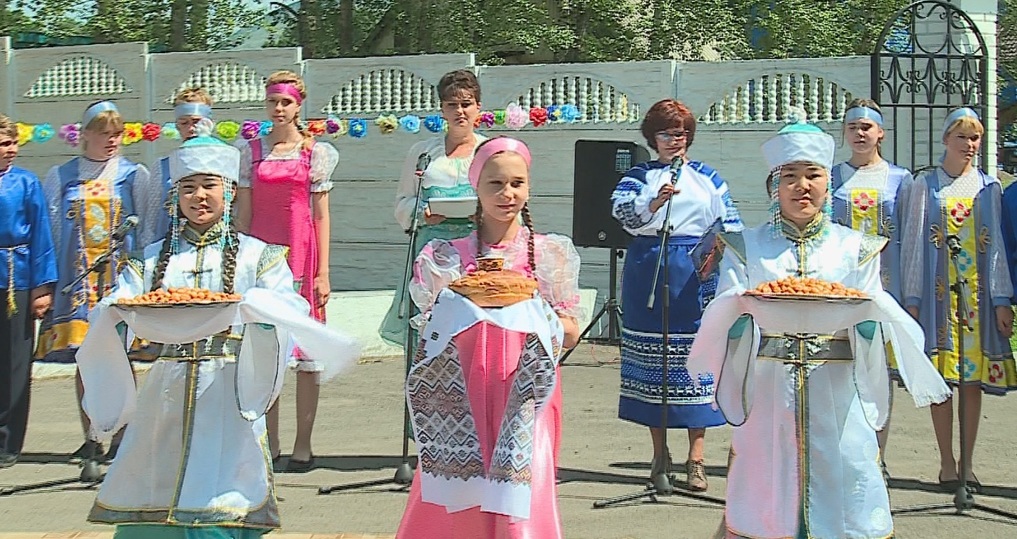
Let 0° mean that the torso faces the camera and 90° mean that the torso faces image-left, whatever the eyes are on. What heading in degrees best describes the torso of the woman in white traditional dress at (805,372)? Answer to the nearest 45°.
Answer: approximately 0°

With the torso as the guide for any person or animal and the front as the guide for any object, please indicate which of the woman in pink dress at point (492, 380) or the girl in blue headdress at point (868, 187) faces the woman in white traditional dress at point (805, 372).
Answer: the girl in blue headdress

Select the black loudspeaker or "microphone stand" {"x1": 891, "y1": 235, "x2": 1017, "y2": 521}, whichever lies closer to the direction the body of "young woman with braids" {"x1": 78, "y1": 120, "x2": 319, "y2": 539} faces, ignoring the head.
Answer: the microphone stand

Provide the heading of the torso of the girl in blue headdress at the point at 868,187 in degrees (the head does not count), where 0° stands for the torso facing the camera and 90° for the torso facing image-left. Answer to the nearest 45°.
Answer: approximately 0°

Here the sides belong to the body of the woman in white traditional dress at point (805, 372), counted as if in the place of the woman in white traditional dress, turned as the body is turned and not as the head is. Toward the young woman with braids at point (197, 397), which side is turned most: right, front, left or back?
right

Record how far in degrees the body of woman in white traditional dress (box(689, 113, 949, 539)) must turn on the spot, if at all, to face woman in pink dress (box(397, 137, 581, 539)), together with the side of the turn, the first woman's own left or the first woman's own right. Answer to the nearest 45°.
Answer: approximately 45° to the first woman's own right

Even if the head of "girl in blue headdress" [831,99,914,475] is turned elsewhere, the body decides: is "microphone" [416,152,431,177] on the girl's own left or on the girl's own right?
on the girl's own right

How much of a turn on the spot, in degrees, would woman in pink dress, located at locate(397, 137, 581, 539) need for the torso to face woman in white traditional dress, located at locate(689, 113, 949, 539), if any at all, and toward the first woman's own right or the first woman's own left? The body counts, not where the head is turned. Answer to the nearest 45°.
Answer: approximately 90° to the first woman's own left
